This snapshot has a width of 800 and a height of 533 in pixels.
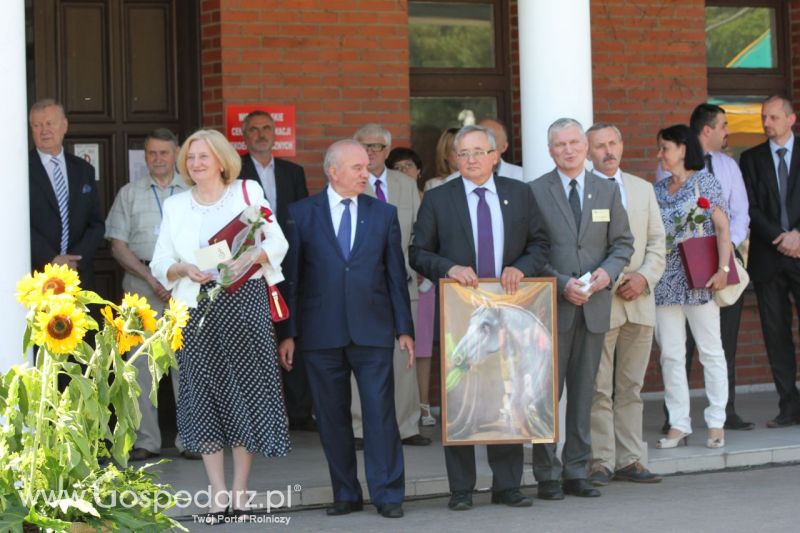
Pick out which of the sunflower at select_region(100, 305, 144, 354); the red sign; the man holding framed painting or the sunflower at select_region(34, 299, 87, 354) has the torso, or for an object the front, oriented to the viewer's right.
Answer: the sunflower at select_region(100, 305, 144, 354)

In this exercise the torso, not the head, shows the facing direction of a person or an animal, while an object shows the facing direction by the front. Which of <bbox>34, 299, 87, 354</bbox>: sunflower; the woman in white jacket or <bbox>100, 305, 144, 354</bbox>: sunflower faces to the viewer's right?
<bbox>100, 305, 144, 354</bbox>: sunflower

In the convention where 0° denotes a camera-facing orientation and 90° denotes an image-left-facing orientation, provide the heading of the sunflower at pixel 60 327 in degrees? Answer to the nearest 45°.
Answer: approximately 0°

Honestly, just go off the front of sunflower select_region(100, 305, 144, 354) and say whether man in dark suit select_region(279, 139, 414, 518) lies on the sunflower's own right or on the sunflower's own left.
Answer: on the sunflower's own left
